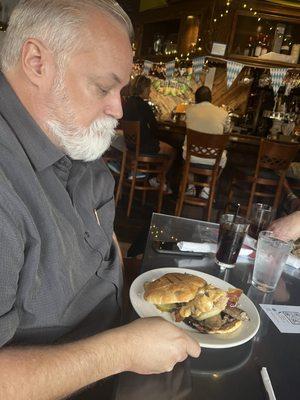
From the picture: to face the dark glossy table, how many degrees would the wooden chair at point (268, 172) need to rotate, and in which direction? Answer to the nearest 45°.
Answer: approximately 135° to its left

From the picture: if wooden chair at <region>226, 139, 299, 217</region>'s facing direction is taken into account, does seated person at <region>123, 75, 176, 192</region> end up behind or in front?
in front

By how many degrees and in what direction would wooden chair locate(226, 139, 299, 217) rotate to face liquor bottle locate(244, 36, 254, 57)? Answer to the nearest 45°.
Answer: approximately 45° to its right

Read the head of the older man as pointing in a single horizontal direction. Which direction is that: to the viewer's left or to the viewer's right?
to the viewer's right

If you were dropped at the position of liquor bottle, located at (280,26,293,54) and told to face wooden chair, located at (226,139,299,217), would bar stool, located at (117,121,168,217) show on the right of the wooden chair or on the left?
right

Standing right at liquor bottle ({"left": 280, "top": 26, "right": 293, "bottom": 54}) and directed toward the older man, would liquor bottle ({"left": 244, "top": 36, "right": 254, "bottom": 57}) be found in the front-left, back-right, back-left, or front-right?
front-right

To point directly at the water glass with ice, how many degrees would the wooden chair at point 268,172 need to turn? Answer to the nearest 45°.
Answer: approximately 135° to its left

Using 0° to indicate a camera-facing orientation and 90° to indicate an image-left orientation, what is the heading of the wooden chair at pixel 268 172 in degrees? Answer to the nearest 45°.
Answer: approximately 135°

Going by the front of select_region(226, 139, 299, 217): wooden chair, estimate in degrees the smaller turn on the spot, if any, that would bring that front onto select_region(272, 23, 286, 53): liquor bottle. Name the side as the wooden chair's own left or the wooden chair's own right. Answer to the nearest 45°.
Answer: approximately 45° to the wooden chair's own right

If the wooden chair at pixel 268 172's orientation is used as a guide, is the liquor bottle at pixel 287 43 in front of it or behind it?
in front
